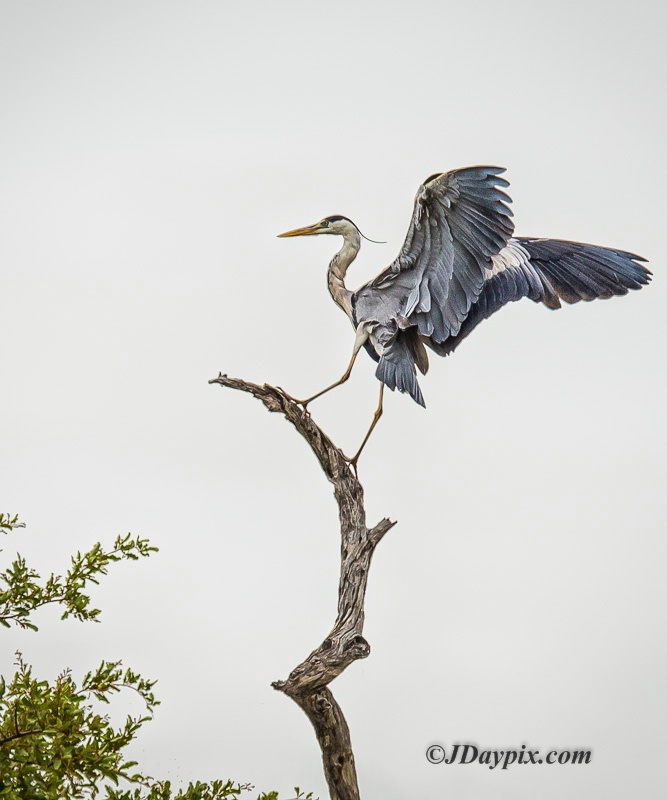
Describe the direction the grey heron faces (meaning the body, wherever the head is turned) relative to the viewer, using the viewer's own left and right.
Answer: facing to the left of the viewer
